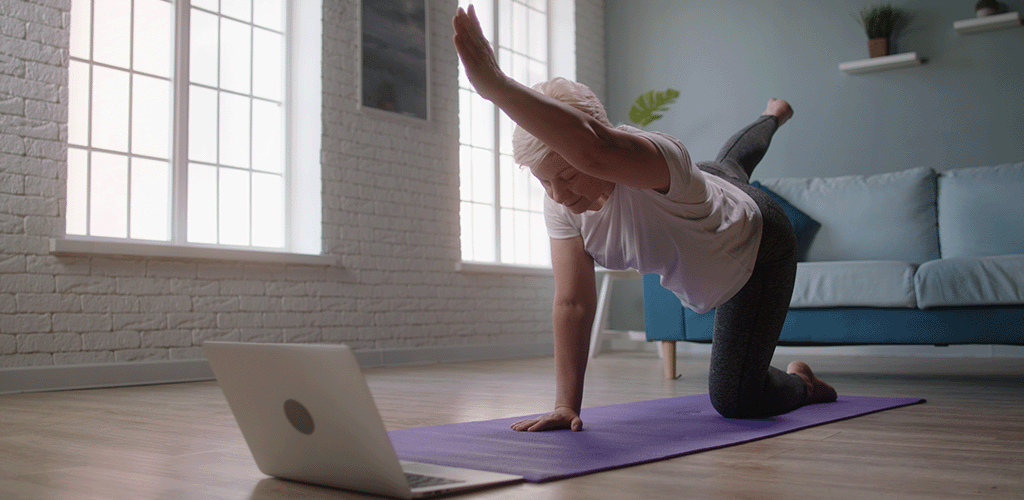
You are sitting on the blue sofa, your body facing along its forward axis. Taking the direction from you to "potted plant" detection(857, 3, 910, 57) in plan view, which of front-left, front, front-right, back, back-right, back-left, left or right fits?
back

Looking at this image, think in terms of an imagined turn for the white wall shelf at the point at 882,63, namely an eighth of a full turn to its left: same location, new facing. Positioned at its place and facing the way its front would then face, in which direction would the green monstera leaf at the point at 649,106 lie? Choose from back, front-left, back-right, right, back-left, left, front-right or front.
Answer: right

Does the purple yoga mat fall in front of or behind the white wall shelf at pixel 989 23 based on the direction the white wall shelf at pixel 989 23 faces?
in front

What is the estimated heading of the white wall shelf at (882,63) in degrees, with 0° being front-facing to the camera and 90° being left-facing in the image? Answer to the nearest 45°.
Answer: approximately 45°

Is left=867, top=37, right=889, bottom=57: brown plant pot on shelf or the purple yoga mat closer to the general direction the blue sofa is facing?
the purple yoga mat

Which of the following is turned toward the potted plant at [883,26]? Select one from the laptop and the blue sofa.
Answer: the laptop

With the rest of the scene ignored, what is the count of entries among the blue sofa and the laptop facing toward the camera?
1

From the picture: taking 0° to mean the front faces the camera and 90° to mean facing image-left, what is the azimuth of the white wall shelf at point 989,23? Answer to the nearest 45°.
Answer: approximately 45°

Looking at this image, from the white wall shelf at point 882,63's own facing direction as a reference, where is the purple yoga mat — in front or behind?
in front

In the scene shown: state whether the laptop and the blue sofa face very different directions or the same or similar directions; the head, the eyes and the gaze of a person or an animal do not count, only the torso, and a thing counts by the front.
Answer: very different directions

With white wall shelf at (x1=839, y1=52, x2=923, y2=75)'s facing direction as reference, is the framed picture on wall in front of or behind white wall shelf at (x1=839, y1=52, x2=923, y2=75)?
in front

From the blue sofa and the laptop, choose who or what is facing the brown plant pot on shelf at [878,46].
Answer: the laptop

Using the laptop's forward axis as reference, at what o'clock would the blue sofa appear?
The blue sofa is roughly at 12 o'clock from the laptop.

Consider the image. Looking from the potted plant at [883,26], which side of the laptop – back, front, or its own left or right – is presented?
front
